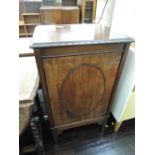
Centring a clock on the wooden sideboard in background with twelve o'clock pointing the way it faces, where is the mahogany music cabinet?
The mahogany music cabinet is roughly at 12 o'clock from the wooden sideboard in background.

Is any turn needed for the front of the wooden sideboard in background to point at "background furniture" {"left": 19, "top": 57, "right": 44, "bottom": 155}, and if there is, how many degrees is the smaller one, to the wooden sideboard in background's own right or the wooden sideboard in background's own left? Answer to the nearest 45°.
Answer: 0° — it already faces it

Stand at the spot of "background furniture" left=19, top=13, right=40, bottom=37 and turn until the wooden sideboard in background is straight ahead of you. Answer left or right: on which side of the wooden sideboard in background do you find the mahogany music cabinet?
right

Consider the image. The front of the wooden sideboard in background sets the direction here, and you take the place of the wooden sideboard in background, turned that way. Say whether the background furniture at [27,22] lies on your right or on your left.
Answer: on your right

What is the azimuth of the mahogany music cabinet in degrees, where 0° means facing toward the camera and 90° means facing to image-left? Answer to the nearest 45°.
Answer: approximately 0°

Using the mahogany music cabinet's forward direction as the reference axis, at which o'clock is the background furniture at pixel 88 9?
The background furniture is roughly at 6 o'clock from the mahogany music cabinet.

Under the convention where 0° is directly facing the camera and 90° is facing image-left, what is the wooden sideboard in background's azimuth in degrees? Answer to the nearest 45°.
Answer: approximately 0°

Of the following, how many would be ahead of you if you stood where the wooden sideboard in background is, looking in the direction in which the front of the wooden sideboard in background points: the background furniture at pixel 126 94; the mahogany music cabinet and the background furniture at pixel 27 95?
3

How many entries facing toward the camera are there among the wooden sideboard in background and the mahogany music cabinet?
2
